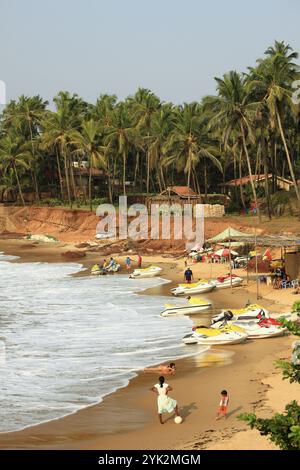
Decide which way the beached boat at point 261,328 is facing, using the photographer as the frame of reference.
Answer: facing to the left of the viewer

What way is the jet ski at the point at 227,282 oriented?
to the viewer's left

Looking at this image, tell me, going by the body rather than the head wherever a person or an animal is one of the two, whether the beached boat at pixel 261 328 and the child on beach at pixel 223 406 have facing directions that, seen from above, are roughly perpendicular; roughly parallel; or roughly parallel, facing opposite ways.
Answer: roughly perpendicular

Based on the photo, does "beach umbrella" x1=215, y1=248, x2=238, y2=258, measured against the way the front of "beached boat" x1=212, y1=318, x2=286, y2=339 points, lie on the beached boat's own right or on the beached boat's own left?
on the beached boat's own right

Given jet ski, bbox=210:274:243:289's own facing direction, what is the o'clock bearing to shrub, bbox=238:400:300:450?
The shrub is roughly at 3 o'clock from the jet ski.

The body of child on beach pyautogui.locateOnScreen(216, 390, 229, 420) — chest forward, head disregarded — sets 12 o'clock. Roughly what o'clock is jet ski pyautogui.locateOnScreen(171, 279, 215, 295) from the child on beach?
The jet ski is roughly at 12 o'clock from the child on beach.

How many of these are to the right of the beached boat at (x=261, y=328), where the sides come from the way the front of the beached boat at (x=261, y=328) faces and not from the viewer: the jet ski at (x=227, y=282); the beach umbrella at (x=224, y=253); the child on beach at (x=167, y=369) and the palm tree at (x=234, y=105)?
3

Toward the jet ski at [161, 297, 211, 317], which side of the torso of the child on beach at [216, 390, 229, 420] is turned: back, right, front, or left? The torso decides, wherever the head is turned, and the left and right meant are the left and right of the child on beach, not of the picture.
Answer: front

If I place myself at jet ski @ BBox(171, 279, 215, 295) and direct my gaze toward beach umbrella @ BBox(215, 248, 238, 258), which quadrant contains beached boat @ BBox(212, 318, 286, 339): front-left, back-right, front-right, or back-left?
back-right

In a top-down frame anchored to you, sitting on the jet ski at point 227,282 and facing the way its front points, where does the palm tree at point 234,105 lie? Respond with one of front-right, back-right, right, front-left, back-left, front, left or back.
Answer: right

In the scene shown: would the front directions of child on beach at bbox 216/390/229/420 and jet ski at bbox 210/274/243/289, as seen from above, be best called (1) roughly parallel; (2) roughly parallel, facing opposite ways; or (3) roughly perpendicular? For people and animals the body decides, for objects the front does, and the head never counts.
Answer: roughly perpendicular
